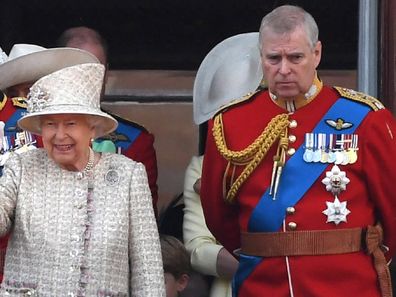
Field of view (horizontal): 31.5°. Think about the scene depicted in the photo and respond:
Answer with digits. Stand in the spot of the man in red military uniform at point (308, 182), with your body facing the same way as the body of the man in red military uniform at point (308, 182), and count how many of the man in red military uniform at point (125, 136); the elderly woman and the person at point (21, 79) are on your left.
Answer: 0

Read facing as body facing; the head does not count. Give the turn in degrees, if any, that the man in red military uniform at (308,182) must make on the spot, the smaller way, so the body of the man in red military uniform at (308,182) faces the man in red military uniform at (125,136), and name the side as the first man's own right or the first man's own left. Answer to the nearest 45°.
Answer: approximately 135° to the first man's own right

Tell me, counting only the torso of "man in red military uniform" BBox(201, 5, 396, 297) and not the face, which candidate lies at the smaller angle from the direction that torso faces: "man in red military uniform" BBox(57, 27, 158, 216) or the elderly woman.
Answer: the elderly woman

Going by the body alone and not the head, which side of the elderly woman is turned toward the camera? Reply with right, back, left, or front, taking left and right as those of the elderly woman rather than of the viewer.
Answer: front

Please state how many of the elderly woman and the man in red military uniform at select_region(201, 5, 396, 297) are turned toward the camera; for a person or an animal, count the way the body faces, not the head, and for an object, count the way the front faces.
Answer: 2

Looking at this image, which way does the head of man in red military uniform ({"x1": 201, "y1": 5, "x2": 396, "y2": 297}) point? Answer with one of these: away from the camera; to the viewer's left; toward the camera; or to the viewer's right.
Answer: toward the camera

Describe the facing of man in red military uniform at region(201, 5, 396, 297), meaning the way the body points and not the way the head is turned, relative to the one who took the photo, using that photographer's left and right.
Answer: facing the viewer

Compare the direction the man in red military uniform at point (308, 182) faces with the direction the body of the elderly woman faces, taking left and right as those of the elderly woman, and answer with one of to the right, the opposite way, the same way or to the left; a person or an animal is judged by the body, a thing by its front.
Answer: the same way

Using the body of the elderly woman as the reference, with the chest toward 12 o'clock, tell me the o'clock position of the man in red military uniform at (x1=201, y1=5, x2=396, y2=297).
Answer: The man in red military uniform is roughly at 9 o'clock from the elderly woman.

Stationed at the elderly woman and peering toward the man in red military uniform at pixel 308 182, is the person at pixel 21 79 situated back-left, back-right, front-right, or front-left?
back-left

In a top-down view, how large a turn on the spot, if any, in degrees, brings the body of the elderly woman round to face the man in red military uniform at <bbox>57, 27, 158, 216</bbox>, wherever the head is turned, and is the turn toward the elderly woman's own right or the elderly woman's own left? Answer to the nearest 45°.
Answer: approximately 180°

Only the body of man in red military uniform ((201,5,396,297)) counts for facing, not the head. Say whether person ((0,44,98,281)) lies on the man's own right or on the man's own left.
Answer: on the man's own right

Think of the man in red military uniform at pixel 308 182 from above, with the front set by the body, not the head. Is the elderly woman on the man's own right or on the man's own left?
on the man's own right
